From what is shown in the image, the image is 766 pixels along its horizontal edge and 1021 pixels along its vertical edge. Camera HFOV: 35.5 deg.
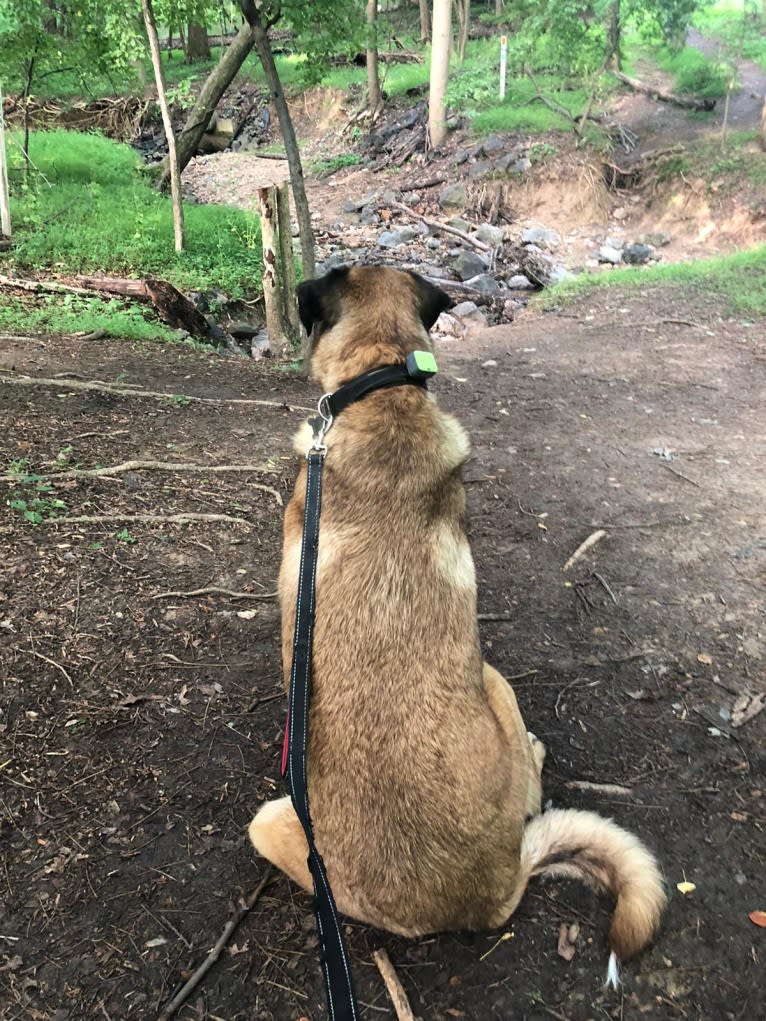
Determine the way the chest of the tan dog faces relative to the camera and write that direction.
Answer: away from the camera

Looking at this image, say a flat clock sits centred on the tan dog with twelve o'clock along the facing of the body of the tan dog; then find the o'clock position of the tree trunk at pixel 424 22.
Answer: The tree trunk is roughly at 12 o'clock from the tan dog.

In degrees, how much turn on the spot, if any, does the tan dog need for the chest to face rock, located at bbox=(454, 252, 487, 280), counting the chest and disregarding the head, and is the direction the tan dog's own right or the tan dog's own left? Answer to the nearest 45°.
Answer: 0° — it already faces it

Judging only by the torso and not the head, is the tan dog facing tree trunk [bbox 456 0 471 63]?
yes

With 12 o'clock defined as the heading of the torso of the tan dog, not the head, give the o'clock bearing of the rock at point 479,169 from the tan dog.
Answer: The rock is roughly at 12 o'clock from the tan dog.

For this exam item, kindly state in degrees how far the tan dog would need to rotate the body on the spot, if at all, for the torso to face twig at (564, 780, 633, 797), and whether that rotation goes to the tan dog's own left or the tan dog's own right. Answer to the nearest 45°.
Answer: approximately 45° to the tan dog's own right

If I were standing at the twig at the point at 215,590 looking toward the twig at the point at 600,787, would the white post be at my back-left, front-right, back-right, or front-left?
back-left
